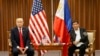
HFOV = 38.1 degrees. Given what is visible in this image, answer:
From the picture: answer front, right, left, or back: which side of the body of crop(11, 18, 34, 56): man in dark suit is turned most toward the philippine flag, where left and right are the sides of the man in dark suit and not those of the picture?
left

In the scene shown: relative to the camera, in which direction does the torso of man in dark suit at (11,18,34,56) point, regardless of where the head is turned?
toward the camera

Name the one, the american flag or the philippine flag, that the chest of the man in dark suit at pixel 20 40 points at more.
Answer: the philippine flag

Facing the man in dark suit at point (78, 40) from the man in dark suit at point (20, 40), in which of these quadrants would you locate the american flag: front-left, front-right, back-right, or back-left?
front-left

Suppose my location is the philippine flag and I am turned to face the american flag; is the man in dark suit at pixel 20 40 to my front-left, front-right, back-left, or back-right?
front-left

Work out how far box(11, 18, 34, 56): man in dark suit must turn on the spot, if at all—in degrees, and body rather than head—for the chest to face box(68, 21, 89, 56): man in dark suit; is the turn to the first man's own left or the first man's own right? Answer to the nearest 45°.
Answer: approximately 90° to the first man's own left
